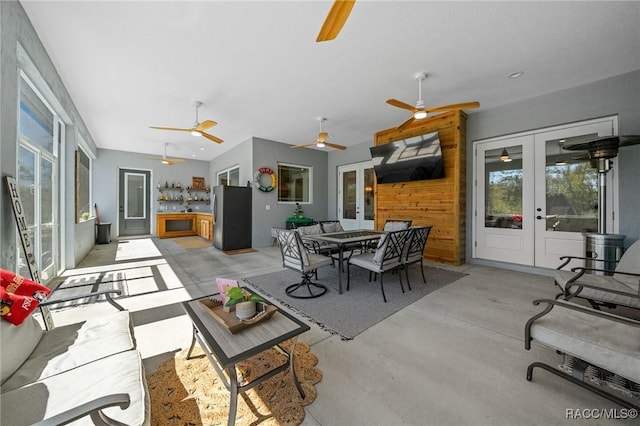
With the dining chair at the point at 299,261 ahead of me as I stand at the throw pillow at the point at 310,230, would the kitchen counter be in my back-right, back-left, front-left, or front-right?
back-right

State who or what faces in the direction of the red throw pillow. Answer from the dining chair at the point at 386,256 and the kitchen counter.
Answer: the kitchen counter

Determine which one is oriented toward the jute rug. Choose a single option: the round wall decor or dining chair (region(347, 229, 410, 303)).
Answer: the round wall decor

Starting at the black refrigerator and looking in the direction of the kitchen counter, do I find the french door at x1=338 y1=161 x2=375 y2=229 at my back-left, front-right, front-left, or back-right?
back-right

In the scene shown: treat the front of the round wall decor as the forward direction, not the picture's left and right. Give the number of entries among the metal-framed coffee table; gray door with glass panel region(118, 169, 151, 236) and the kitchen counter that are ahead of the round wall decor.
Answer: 1

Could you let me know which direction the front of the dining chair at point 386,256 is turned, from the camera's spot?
facing away from the viewer and to the left of the viewer

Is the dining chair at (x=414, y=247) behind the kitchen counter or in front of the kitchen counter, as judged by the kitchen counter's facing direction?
in front

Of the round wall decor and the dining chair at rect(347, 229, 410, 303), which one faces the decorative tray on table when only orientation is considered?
the round wall decor

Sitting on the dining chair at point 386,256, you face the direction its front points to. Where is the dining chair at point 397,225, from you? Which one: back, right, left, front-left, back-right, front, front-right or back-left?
front-right

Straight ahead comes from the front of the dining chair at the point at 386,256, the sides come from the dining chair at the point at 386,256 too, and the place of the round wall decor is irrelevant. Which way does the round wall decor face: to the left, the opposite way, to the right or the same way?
the opposite way

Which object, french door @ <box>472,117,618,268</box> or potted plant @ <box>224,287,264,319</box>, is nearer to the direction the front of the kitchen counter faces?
the potted plant

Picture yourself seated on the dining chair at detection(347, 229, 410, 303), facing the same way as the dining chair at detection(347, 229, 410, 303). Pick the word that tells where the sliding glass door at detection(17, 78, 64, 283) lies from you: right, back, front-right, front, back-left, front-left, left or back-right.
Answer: front-left

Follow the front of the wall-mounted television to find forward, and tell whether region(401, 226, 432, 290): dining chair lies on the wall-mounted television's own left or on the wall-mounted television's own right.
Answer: on the wall-mounted television's own left

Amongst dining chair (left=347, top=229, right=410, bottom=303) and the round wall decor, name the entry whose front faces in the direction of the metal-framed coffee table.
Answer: the round wall decor
